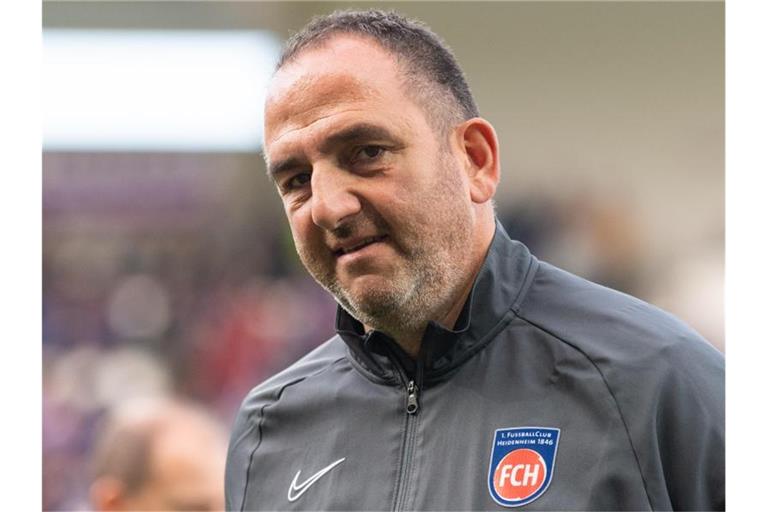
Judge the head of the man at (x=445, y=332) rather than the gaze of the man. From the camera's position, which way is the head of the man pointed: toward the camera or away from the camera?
toward the camera

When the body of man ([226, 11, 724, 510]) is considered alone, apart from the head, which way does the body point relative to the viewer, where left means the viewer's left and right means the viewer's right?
facing the viewer and to the left of the viewer
